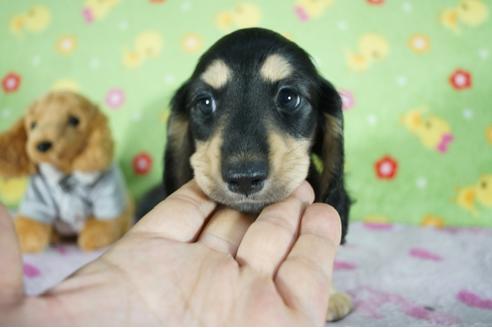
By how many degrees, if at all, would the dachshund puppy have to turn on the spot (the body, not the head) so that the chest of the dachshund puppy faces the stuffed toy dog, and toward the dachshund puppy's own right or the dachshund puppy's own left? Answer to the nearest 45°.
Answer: approximately 135° to the dachshund puppy's own right

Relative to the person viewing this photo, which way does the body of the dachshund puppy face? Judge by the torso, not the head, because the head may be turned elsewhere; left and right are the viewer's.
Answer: facing the viewer
